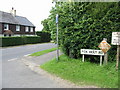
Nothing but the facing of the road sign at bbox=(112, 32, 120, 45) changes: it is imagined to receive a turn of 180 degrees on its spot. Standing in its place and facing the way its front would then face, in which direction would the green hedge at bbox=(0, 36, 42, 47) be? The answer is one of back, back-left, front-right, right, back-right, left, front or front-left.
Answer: front-left

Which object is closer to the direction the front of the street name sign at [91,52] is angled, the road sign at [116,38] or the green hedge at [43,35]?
the road sign

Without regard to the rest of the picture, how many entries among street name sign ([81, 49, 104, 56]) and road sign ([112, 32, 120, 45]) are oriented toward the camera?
2

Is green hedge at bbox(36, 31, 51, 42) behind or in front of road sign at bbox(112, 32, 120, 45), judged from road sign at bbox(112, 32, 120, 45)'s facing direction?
behind

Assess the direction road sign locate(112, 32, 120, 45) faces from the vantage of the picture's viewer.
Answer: facing the viewer

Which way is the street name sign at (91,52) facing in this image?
toward the camera

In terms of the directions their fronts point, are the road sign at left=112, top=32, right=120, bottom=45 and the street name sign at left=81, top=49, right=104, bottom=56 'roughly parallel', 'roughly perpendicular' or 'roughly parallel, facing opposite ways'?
roughly parallel
